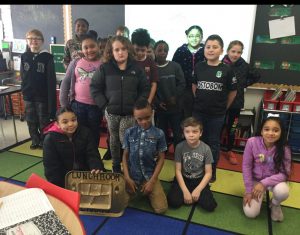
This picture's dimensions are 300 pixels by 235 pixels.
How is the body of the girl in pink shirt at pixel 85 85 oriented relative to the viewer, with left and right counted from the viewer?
facing the viewer

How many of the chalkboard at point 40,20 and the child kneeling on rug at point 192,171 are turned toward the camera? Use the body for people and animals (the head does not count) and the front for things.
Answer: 2

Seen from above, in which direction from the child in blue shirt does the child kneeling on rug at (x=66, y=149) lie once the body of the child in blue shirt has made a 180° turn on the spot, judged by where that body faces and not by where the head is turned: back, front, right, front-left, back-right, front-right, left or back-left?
left

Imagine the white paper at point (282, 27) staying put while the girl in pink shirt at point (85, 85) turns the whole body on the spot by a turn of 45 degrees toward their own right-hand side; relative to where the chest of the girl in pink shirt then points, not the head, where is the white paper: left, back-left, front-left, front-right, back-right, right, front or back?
back-left

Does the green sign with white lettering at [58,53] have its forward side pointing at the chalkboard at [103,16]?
no

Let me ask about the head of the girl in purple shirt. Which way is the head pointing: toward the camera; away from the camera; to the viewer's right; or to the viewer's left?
toward the camera

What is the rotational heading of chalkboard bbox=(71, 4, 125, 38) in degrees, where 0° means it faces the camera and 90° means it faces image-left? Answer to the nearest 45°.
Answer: approximately 0°

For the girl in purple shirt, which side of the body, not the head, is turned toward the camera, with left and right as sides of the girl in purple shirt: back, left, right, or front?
front

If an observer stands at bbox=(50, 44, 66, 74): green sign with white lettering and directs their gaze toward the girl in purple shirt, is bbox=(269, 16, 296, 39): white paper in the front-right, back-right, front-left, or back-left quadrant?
front-left

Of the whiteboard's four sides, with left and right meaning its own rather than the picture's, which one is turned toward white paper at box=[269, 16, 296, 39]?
left

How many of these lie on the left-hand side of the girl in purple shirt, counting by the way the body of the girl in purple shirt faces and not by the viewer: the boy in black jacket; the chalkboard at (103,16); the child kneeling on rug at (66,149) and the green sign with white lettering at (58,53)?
0

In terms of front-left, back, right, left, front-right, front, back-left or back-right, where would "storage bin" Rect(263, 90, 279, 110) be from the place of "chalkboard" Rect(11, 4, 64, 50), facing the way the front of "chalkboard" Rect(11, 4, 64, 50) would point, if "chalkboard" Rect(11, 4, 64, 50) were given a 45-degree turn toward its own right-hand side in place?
left

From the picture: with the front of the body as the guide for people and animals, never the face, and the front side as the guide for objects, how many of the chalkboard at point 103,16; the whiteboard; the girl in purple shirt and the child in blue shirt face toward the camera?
4

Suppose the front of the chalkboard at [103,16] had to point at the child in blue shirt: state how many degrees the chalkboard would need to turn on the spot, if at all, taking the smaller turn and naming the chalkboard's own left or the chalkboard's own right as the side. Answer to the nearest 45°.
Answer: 0° — it already faces them

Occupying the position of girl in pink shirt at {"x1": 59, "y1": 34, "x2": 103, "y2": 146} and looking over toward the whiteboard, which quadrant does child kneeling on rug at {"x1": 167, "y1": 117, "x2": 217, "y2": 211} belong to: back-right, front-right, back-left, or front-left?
front-right

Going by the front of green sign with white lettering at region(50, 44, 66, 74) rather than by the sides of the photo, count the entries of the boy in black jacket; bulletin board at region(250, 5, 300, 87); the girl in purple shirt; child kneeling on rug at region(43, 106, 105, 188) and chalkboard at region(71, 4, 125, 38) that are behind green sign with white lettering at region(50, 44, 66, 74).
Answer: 0

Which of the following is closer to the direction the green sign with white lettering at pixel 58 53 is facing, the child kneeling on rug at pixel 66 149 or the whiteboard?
the child kneeling on rug

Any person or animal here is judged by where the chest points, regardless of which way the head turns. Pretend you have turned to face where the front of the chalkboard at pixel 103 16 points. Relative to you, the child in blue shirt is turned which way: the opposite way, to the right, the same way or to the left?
the same way

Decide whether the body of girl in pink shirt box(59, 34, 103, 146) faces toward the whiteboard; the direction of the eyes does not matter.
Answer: no

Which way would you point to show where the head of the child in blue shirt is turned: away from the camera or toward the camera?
toward the camera

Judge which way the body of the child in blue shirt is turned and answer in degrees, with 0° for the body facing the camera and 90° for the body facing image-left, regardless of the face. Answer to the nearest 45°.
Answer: approximately 0°
